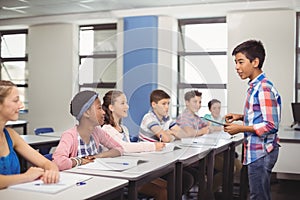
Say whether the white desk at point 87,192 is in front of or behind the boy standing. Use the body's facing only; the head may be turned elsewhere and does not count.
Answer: in front

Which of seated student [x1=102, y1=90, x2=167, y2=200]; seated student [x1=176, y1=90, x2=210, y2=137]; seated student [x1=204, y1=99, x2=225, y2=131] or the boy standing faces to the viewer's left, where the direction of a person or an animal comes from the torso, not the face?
the boy standing

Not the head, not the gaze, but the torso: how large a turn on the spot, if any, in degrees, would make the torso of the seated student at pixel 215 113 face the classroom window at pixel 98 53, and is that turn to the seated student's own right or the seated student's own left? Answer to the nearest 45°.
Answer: approximately 180°

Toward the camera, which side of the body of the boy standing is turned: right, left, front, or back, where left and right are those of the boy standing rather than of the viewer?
left

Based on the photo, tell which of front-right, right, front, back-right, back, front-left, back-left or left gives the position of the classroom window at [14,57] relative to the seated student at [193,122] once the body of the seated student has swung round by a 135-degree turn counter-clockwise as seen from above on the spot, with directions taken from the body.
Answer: front-left

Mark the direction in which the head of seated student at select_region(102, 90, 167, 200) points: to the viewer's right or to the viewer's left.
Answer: to the viewer's right

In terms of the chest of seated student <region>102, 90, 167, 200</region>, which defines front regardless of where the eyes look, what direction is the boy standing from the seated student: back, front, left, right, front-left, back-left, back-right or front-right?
front-right

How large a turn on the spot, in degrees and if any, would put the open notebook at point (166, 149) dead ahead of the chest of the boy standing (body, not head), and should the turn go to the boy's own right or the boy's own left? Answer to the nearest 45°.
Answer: approximately 45° to the boy's own right

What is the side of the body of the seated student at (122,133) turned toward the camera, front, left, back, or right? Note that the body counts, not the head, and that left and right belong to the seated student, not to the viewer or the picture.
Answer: right

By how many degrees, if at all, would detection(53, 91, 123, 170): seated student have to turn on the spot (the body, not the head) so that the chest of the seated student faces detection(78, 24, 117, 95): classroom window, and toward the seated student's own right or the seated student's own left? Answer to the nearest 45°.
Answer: approximately 135° to the seated student's own left

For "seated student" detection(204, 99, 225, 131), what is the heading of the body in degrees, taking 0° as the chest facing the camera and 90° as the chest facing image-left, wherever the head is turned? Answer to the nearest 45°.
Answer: approximately 315°

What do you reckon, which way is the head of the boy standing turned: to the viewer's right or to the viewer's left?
to the viewer's left

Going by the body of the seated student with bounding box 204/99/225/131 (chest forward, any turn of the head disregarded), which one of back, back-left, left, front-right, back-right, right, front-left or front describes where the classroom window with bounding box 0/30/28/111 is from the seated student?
back

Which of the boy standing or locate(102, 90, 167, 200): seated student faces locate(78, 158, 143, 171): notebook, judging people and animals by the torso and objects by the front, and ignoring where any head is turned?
the boy standing

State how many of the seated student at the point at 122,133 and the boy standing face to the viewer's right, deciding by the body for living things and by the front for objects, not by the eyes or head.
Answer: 1
